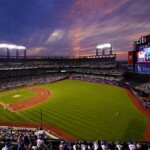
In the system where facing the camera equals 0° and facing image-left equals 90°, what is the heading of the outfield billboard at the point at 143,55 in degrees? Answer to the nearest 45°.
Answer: approximately 45°
